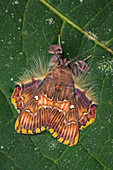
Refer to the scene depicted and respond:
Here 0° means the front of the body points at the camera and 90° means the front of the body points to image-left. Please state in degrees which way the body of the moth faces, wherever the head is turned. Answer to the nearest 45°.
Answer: approximately 180°
